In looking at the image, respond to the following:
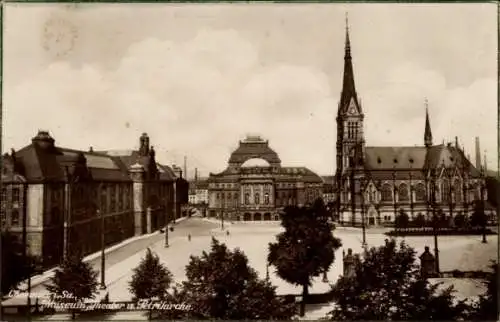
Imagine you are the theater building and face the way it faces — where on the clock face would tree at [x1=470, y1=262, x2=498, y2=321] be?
The tree is roughly at 11 o'clock from the theater building.

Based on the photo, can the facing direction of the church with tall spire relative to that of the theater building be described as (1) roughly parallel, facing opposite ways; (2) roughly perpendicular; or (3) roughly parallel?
roughly perpendicular

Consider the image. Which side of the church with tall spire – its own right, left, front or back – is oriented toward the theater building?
front

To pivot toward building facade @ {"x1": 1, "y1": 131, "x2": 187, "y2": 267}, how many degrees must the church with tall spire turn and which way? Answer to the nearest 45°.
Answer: approximately 45° to its left

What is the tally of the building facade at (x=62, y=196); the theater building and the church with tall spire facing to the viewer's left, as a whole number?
1

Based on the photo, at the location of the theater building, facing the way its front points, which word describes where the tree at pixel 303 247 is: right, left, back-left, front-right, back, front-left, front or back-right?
front

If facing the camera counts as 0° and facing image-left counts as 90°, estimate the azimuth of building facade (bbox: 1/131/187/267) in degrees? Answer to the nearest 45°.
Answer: approximately 315°

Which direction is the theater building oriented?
toward the camera

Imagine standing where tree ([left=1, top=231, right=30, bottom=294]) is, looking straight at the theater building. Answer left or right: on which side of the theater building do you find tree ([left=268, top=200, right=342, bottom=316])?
right

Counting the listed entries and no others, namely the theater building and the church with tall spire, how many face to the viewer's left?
1

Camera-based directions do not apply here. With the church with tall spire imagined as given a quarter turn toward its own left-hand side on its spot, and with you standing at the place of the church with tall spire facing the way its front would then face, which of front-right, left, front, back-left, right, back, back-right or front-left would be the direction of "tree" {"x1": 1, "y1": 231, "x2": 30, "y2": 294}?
front-right

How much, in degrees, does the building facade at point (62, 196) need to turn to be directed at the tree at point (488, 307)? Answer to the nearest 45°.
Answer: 0° — it already faces it

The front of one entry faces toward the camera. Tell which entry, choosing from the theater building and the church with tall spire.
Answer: the theater building

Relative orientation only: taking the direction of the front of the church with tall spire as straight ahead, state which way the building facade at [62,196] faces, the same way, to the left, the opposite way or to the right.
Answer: the opposite way

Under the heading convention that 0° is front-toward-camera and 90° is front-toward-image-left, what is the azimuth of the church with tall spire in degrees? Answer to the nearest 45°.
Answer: approximately 90°

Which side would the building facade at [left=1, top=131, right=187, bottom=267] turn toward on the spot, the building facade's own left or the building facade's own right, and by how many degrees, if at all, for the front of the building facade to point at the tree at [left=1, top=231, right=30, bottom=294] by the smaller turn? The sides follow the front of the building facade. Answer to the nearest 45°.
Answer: approximately 90° to the building facade's own right

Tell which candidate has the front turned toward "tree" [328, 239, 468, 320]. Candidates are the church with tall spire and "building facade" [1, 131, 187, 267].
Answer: the building facade

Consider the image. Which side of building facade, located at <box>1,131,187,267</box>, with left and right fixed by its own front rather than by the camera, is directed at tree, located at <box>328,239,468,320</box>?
front
